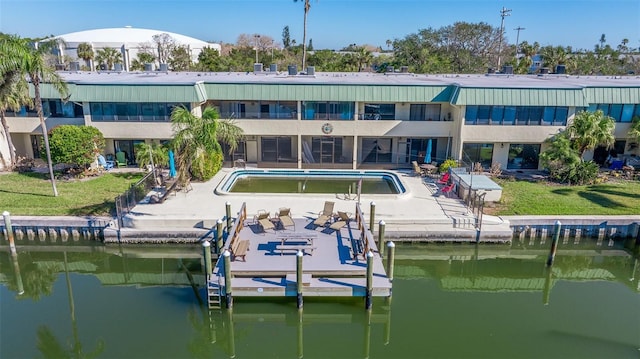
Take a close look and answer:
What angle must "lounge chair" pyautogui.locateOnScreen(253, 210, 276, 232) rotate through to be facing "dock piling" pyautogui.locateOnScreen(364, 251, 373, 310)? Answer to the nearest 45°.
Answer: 0° — it already faces it

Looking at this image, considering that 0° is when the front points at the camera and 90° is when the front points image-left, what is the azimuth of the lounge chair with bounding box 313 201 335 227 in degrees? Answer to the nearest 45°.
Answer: approximately 45°

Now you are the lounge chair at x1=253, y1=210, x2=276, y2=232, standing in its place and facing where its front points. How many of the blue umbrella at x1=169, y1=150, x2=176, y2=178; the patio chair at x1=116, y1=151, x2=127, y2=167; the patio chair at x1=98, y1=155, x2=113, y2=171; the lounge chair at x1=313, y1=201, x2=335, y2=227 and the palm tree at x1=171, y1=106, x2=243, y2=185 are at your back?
4

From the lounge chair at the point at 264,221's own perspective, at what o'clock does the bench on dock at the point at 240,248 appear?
The bench on dock is roughly at 2 o'clock from the lounge chair.

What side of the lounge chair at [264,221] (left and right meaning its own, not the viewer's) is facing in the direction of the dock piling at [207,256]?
right

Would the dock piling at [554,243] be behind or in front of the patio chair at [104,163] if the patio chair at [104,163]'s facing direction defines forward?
in front

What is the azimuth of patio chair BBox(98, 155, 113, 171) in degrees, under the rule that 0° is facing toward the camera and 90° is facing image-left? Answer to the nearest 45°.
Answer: approximately 315°

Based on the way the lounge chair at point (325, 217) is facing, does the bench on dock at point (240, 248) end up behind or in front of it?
in front

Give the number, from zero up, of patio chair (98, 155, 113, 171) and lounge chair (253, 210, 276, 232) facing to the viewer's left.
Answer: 0

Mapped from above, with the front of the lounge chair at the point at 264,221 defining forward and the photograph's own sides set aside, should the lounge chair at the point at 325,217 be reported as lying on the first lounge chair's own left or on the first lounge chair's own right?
on the first lounge chair's own left

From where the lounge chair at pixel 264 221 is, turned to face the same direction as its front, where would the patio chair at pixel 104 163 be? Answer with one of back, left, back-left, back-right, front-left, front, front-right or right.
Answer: back
